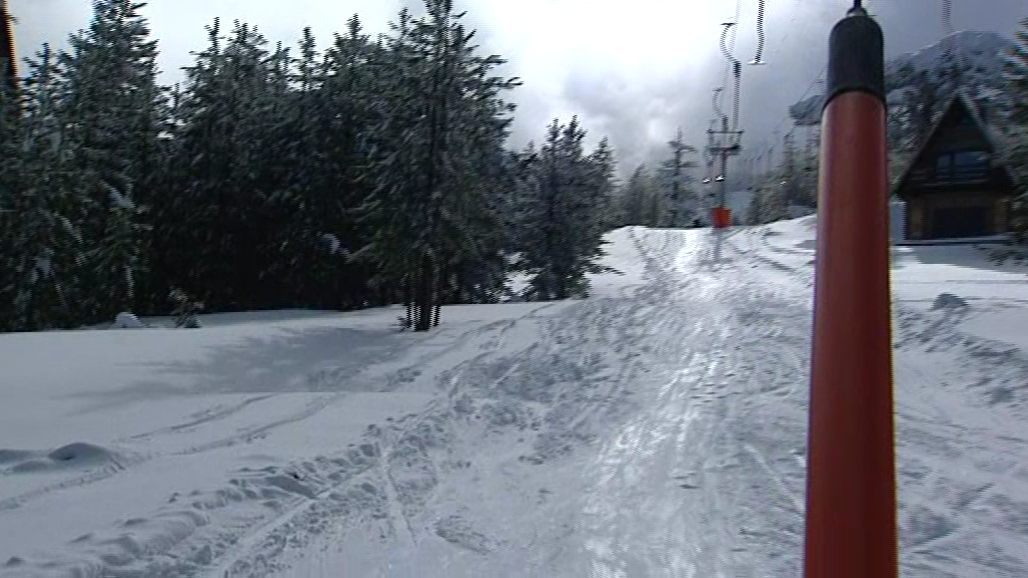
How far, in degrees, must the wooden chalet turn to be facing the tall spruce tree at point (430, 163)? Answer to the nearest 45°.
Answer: approximately 45° to its right

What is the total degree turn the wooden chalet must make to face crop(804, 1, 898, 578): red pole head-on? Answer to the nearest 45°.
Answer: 0° — it already faces it

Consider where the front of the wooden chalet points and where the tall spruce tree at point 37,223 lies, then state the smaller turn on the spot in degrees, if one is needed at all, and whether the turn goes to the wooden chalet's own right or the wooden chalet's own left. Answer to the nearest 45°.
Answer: approximately 45° to the wooden chalet's own right

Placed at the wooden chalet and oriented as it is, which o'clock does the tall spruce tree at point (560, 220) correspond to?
The tall spruce tree is roughly at 2 o'clock from the wooden chalet.

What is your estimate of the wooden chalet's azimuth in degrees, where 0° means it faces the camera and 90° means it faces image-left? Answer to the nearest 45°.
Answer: approximately 0°

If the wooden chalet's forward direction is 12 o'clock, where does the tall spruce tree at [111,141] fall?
The tall spruce tree is roughly at 2 o'clock from the wooden chalet.
